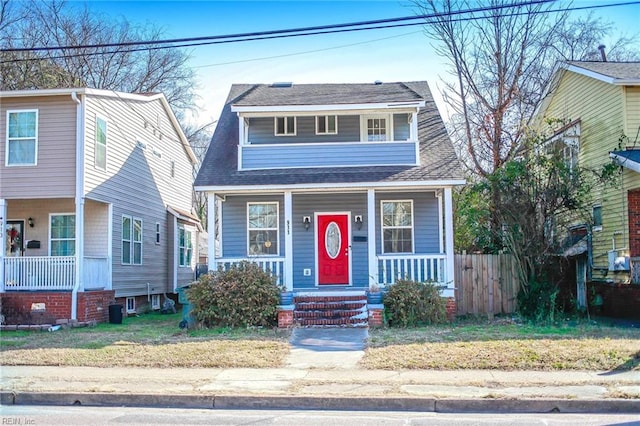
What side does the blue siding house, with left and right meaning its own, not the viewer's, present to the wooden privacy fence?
left

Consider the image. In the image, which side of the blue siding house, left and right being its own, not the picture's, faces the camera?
front

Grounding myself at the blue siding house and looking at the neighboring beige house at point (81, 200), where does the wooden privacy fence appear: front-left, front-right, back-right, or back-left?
back-left

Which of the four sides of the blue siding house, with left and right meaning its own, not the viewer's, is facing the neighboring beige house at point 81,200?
right

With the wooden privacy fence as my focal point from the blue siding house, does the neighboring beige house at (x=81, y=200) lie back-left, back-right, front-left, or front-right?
back-right
